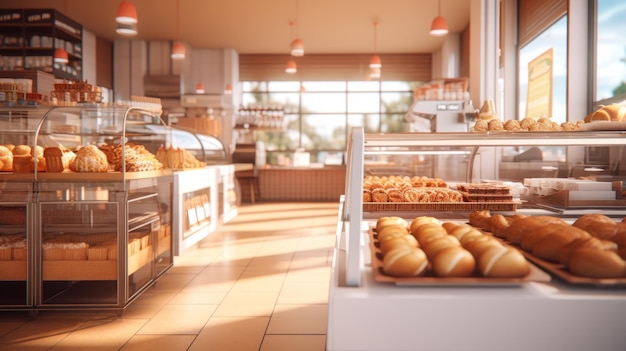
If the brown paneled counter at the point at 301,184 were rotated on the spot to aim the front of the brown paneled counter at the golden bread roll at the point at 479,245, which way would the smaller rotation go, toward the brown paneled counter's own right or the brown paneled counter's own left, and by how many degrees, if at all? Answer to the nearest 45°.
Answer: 0° — it already faces it

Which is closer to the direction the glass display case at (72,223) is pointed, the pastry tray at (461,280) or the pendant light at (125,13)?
the pastry tray

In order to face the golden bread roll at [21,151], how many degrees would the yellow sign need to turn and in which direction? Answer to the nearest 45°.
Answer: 0° — it already faces it

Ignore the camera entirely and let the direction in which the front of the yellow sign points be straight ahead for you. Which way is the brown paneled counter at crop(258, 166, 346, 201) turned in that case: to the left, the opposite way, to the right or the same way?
to the left

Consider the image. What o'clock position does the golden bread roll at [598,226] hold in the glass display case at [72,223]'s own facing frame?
The golden bread roll is roughly at 11 o'clock from the glass display case.

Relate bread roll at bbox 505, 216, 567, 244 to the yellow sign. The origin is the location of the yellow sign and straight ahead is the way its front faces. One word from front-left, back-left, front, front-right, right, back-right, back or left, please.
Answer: front-left
